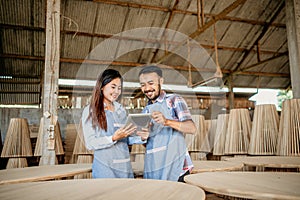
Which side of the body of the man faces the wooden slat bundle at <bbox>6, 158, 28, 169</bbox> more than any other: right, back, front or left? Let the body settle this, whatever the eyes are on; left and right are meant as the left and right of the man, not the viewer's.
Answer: right

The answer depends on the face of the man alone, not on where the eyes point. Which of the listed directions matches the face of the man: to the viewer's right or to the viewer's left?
to the viewer's left

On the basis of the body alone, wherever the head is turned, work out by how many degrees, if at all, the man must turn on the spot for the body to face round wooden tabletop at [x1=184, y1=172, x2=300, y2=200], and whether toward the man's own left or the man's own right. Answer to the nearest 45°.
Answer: approximately 90° to the man's own left

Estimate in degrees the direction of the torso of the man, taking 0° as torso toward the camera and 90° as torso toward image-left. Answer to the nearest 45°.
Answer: approximately 45°
